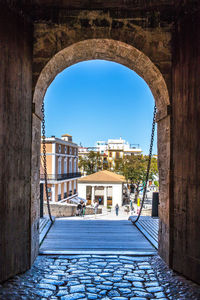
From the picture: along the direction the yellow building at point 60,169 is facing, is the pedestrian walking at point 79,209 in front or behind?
in front

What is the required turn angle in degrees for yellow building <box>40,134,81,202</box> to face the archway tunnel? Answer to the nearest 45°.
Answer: approximately 45° to its right

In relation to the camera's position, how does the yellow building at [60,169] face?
facing the viewer and to the right of the viewer

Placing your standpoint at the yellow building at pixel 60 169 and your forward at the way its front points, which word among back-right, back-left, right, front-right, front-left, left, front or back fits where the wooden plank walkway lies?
front-right
